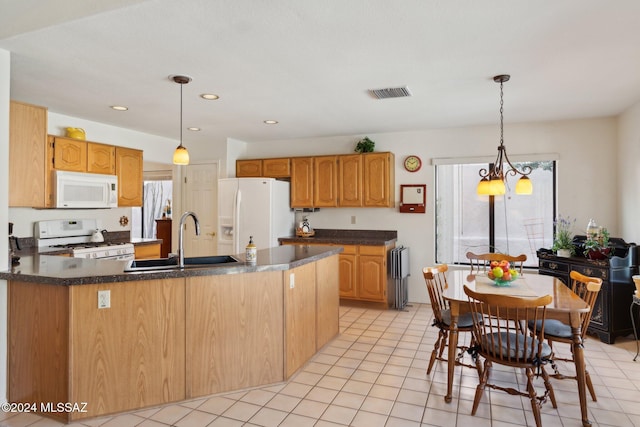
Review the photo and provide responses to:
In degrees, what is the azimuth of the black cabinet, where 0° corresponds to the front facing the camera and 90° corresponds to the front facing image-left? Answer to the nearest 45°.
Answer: approximately 45°

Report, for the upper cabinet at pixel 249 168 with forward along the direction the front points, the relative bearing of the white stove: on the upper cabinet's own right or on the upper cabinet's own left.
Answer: on the upper cabinet's own right

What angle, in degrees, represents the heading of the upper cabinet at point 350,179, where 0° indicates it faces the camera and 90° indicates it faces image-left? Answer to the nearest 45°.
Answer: approximately 0°

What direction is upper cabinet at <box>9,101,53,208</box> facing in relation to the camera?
to the viewer's right

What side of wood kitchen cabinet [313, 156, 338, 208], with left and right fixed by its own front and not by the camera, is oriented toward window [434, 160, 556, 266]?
left

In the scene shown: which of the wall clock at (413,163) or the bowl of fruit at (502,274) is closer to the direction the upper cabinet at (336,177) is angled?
the bowl of fruit

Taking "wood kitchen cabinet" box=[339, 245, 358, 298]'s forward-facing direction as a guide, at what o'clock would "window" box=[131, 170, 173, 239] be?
The window is roughly at 4 o'clock from the wood kitchen cabinet.

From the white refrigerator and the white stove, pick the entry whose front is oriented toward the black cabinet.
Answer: the white stove

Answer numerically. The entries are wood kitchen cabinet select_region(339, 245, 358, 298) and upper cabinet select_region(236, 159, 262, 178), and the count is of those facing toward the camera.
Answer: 2

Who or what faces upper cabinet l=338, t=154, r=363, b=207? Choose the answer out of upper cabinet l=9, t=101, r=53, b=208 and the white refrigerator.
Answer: upper cabinet l=9, t=101, r=53, b=208

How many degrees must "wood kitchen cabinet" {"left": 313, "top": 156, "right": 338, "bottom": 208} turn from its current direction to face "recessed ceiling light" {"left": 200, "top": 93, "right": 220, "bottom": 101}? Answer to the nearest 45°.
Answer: approximately 45° to its right
